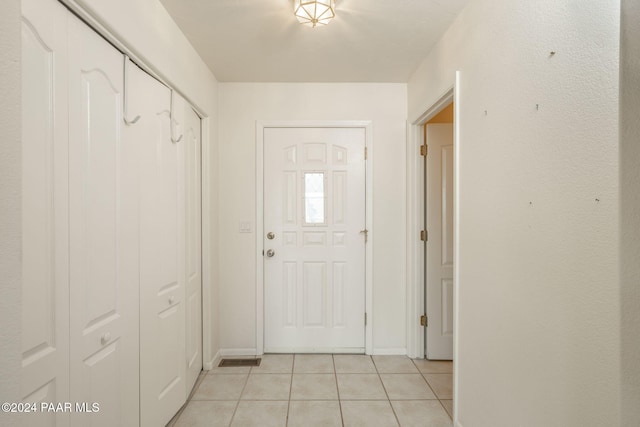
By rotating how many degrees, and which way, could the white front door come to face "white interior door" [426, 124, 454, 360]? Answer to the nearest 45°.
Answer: approximately 90° to its left

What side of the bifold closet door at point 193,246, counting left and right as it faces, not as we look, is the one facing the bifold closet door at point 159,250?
right

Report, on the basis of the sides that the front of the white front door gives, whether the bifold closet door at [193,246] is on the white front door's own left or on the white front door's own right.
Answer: on the white front door's own right

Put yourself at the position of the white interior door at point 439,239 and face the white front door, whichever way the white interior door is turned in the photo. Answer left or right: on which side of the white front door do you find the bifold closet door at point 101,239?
left

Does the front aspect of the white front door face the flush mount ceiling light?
yes

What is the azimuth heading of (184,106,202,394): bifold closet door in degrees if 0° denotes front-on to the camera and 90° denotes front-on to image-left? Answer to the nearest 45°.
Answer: approximately 270°

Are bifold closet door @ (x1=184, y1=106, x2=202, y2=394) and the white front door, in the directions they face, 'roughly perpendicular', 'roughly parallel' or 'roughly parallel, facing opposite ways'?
roughly perpendicular

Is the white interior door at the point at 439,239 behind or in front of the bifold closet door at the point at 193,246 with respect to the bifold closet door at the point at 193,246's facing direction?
in front

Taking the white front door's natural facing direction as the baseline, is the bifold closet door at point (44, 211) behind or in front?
in front

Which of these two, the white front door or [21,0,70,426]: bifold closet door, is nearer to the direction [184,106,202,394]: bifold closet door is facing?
the white front door

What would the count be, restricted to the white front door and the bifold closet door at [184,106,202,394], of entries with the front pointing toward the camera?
1

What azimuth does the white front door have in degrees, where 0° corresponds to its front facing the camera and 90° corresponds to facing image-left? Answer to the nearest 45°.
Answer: approximately 0°
